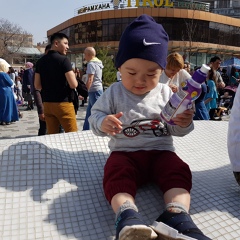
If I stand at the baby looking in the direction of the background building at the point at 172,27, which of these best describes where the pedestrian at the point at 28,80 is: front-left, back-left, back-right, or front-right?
front-left

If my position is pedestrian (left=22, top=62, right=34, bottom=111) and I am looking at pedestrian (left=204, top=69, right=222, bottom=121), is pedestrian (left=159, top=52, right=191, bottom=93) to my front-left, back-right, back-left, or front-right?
front-right

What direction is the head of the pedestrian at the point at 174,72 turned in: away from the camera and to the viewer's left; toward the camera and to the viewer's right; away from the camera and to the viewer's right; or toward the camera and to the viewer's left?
toward the camera and to the viewer's left

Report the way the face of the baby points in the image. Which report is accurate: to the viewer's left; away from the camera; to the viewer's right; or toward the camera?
toward the camera

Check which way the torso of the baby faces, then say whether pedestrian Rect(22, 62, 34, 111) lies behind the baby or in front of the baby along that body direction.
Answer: behind

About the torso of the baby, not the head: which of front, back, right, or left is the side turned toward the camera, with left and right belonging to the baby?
front
